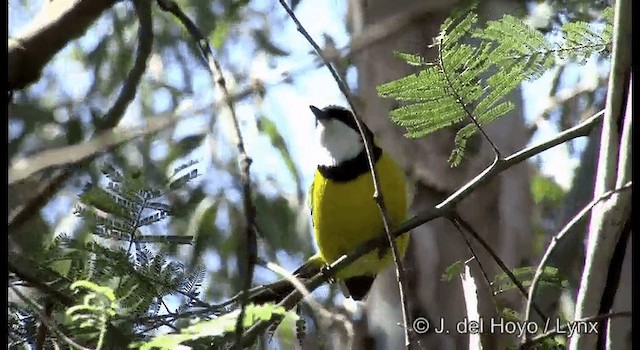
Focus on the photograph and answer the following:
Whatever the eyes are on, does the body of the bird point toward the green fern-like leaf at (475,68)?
no

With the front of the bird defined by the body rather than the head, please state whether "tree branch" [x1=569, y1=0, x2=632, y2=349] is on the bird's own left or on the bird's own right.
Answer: on the bird's own left

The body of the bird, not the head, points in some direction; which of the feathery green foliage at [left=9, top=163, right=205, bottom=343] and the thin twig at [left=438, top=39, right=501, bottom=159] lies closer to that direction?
the feathery green foliage

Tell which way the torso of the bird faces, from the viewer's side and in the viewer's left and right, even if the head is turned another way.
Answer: facing the viewer and to the left of the viewer
